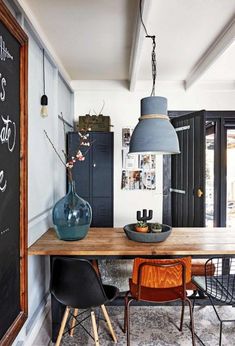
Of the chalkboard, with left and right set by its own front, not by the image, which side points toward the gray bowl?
front

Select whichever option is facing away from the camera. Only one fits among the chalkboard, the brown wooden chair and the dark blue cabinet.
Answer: the brown wooden chair

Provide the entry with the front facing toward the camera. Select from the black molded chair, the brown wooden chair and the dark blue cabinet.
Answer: the dark blue cabinet

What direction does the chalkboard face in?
to the viewer's right

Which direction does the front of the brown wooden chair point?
away from the camera

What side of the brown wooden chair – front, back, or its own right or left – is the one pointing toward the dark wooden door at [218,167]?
front

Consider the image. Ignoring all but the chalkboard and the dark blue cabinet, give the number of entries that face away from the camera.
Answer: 0

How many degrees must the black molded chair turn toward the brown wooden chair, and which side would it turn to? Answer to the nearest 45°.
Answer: approximately 45° to its right

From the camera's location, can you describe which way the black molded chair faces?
facing away from the viewer and to the right of the viewer

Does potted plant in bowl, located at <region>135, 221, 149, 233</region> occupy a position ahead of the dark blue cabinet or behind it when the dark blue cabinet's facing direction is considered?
ahead

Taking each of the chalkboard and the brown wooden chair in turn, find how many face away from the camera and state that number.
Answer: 1

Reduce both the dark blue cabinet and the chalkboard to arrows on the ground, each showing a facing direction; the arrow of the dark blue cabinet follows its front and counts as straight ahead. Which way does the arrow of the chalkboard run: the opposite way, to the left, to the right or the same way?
to the left

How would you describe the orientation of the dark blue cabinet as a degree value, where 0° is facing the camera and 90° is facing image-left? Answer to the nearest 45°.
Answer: approximately 0°

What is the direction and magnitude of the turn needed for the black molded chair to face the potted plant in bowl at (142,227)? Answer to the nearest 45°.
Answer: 0° — it already faces it
